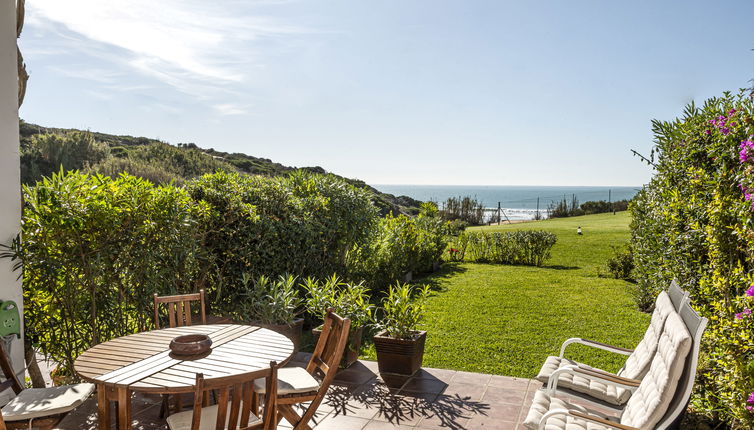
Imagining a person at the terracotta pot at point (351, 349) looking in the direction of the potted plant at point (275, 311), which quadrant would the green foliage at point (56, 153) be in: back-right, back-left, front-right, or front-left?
front-right

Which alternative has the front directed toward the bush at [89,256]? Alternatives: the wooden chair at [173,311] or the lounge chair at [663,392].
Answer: the lounge chair

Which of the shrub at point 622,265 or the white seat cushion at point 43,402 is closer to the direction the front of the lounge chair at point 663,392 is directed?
the white seat cushion

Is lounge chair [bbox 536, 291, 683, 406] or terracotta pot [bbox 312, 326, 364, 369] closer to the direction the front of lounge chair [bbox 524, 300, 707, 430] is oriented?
the terracotta pot

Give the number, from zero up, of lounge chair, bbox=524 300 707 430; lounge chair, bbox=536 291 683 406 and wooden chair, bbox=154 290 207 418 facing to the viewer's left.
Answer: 2

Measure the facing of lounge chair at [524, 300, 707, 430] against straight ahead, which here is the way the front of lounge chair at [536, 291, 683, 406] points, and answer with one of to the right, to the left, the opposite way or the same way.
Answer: the same way

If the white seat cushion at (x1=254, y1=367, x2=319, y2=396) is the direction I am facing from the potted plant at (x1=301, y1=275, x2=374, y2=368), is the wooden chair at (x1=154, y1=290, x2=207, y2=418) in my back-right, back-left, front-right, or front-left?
front-right

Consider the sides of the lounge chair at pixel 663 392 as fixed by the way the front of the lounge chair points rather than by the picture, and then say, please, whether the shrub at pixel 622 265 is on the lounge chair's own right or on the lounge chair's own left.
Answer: on the lounge chair's own right

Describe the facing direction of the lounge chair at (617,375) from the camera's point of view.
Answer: facing to the left of the viewer

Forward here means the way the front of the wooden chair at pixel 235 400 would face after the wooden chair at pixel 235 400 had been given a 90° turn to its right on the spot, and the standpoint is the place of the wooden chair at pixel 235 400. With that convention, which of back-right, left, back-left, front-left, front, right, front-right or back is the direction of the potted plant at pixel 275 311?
front-left

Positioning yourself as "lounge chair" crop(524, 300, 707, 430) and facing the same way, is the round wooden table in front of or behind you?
in front

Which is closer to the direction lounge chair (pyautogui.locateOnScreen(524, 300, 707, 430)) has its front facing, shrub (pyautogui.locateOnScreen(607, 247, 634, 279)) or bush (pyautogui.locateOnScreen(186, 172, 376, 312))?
the bush

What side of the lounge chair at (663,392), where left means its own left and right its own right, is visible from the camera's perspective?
left

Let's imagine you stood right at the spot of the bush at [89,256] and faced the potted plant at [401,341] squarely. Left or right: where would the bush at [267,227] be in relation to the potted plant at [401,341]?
left

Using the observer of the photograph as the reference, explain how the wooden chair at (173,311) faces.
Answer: facing the viewer

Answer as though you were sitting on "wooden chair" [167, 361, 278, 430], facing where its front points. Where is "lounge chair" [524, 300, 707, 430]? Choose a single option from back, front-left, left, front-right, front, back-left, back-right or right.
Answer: back-right

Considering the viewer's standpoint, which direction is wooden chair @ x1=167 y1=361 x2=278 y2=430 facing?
facing away from the viewer and to the left of the viewer

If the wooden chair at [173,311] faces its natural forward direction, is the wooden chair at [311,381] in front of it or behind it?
in front
